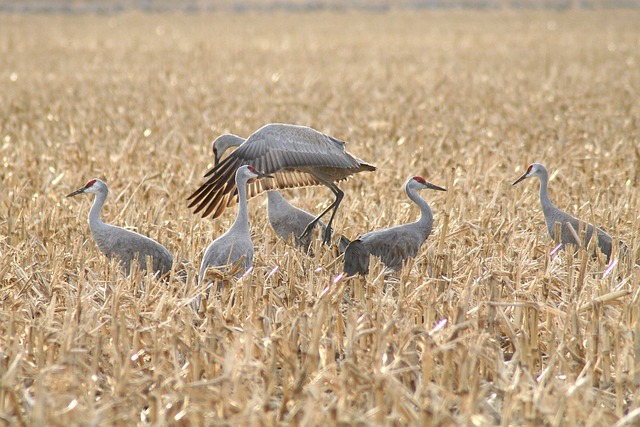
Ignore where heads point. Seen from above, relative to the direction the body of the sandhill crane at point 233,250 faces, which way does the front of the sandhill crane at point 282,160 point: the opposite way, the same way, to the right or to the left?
the opposite way

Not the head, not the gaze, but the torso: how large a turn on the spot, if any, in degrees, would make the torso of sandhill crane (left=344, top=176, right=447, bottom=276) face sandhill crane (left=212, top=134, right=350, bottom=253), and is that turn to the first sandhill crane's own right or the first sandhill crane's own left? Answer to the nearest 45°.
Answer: approximately 135° to the first sandhill crane's own left

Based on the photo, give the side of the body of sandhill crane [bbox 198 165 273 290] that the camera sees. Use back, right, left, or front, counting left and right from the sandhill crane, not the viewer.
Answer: right

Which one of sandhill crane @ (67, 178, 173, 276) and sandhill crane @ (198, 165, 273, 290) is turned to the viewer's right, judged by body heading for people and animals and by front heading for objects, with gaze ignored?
sandhill crane @ (198, 165, 273, 290)

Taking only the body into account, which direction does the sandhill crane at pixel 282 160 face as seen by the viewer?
to the viewer's left

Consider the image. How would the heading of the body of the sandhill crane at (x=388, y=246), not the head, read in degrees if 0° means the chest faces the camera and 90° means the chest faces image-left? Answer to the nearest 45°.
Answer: approximately 270°

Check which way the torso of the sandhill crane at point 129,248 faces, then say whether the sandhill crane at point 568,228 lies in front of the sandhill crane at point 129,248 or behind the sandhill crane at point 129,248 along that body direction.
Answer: behind

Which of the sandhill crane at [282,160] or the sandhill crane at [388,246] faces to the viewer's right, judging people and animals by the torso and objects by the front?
the sandhill crane at [388,246]

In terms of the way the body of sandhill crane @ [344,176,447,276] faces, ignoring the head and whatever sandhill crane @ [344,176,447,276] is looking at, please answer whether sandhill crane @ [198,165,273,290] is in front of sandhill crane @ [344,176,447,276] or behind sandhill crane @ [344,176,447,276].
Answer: behind

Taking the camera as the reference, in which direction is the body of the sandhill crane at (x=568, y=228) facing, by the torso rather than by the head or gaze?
to the viewer's left

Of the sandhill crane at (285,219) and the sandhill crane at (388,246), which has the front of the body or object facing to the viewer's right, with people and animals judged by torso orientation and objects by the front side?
the sandhill crane at (388,246)

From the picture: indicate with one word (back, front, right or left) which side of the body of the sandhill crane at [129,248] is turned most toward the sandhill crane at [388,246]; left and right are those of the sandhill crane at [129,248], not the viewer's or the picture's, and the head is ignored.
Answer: back

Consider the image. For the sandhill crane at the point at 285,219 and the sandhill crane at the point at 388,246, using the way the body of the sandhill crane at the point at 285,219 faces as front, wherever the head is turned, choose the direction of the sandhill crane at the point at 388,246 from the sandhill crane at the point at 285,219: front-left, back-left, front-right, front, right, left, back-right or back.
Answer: back-left

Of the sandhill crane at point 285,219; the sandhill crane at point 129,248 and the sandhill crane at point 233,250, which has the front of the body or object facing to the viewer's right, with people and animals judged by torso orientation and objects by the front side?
the sandhill crane at point 233,250
